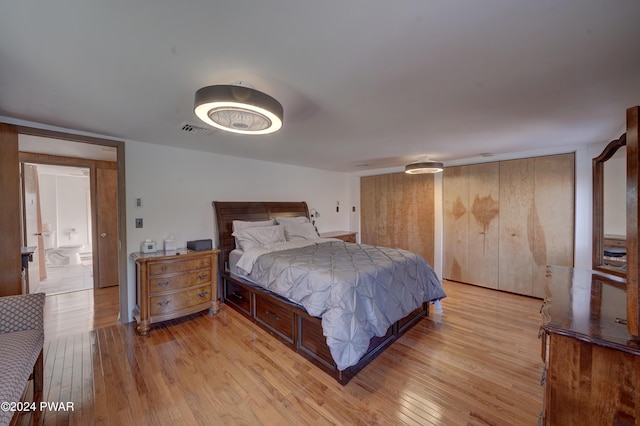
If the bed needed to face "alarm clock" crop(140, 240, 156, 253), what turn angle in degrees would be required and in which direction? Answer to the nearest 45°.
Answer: approximately 135° to its right

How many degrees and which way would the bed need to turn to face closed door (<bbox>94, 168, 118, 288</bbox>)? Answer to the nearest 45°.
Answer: approximately 135° to its right

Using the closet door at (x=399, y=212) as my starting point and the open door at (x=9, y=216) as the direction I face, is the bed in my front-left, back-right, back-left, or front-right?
front-left

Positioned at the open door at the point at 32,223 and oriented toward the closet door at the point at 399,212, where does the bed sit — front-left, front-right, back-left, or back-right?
front-right

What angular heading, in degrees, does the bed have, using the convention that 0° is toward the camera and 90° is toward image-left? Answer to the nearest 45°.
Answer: approximately 315°

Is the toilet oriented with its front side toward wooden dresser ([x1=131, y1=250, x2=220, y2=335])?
no

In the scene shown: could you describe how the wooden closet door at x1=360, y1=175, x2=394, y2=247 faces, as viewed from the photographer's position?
facing the viewer and to the left of the viewer

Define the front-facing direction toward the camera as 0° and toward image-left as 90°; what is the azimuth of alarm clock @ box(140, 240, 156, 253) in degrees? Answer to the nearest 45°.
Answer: approximately 315°

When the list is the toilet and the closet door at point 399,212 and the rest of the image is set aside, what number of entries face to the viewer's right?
1

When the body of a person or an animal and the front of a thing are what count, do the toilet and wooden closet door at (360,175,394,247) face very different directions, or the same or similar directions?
very different directions

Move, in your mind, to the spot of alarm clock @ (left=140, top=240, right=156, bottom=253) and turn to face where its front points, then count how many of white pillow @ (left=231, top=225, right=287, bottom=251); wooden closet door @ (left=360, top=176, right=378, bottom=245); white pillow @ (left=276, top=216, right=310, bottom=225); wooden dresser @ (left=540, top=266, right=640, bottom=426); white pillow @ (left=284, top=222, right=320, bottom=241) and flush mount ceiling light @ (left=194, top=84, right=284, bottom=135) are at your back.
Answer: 0

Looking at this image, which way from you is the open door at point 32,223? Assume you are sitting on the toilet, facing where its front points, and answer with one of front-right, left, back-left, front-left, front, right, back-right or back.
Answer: right
